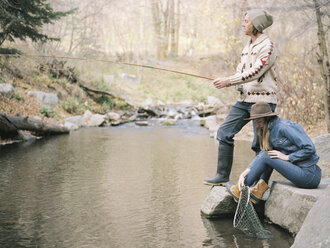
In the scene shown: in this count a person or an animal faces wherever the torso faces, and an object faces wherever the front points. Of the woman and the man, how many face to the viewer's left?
2

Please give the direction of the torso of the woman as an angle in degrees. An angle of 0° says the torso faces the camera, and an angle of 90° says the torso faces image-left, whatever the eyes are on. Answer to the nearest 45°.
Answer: approximately 90°

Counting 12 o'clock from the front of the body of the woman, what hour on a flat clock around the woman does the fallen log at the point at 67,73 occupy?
The fallen log is roughly at 2 o'clock from the woman.

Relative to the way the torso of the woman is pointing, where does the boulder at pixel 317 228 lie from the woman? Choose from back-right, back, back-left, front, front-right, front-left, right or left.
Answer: left

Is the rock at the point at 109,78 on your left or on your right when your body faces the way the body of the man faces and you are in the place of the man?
on your right

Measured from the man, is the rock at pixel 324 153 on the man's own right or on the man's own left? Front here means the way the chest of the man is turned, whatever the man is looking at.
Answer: on the man's own left

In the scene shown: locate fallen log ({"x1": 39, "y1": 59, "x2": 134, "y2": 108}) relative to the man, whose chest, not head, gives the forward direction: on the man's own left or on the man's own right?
on the man's own right

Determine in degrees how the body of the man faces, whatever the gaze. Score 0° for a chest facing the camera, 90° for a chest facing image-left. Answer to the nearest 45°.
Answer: approximately 90°

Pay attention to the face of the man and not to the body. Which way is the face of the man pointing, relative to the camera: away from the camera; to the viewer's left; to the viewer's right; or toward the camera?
to the viewer's left

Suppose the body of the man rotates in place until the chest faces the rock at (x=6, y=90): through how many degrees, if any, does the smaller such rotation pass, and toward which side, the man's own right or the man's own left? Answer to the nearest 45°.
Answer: approximately 45° to the man's own right

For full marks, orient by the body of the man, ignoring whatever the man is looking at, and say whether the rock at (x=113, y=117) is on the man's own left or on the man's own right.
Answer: on the man's own right
